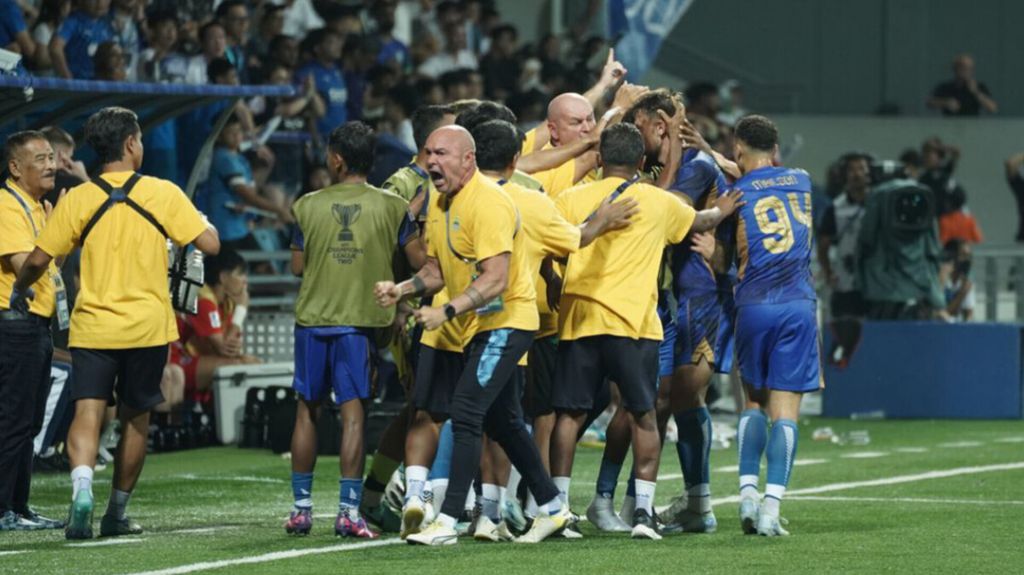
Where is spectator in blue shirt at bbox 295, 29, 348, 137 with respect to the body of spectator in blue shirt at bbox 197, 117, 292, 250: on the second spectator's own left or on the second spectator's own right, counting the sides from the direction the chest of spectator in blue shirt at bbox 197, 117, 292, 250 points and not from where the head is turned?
on the second spectator's own left

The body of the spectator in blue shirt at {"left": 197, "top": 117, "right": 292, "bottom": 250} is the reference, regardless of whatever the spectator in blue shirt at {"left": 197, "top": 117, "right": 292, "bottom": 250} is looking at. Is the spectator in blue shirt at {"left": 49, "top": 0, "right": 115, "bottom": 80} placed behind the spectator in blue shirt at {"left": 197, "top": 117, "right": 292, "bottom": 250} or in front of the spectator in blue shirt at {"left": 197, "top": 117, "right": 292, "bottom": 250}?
behind

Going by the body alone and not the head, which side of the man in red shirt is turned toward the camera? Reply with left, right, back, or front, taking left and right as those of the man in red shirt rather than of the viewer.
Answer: right

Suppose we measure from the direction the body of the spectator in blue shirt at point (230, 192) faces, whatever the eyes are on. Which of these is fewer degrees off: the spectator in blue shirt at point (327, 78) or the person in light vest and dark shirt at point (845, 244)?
the person in light vest and dark shirt

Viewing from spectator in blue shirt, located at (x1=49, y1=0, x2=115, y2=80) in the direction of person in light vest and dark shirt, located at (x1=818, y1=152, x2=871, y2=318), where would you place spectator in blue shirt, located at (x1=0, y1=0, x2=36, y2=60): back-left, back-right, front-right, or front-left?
back-right

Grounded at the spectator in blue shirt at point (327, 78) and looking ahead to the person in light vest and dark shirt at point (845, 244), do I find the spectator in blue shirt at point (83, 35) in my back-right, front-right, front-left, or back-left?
back-right
